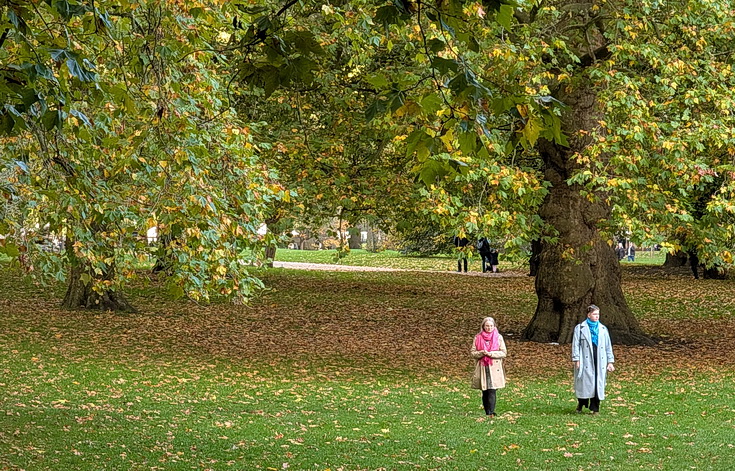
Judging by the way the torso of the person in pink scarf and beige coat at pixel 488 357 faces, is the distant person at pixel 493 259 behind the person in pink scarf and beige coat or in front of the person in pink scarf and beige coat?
behind

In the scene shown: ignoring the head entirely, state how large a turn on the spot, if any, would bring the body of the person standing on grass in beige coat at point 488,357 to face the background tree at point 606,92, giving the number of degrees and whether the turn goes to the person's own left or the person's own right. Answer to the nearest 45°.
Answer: approximately 135° to the person's own left

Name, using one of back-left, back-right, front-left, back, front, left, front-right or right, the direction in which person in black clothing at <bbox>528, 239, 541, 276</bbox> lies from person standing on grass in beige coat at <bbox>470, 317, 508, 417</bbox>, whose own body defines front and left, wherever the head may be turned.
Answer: back

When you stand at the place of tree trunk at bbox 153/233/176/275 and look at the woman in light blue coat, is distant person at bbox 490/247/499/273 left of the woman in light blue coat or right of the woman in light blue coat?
left

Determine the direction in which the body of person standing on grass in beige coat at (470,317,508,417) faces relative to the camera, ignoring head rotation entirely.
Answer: toward the camera

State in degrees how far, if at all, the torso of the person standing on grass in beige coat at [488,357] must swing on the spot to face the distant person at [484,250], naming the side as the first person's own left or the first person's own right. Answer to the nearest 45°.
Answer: approximately 180°
